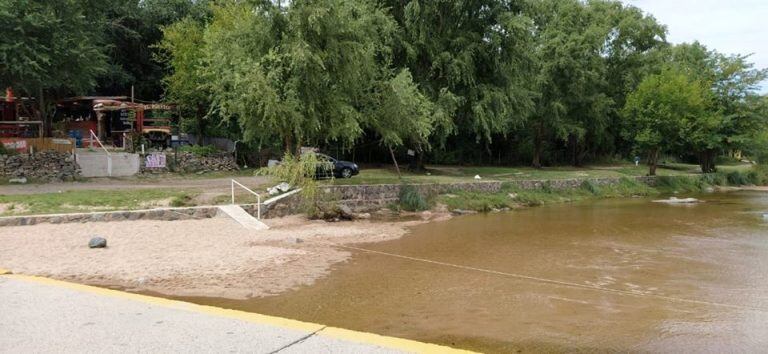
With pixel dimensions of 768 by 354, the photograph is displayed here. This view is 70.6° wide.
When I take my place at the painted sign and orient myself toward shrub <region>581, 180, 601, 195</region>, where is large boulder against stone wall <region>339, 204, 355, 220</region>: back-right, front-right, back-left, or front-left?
front-right

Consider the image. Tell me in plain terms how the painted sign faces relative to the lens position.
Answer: facing the viewer

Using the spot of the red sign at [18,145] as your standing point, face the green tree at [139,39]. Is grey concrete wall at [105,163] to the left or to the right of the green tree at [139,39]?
right

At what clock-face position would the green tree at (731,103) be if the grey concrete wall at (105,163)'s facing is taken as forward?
The green tree is roughly at 9 o'clock from the grey concrete wall.

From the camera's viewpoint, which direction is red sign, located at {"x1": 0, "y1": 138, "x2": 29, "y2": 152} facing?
toward the camera

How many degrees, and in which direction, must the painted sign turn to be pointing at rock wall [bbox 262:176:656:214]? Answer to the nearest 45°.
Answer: approximately 45° to its left

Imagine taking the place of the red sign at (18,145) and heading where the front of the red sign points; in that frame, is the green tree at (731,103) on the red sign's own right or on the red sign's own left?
on the red sign's own left

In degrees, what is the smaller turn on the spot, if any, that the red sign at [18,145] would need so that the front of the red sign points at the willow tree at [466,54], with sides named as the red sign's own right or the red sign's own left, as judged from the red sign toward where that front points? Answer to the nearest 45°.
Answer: approximately 90° to the red sign's own left

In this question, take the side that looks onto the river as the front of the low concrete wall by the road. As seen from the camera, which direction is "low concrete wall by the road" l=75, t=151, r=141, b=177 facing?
toward the camera

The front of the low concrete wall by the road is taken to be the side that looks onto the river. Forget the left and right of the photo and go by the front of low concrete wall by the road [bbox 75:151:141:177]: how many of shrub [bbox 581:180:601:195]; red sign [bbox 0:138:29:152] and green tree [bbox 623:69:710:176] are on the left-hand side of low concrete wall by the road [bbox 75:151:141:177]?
2

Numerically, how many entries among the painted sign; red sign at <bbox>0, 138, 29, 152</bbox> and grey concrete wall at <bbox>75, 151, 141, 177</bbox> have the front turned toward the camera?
3

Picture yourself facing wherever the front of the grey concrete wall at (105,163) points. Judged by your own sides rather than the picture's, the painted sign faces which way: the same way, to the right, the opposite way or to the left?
the same way

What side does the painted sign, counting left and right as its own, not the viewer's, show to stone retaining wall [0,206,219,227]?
front

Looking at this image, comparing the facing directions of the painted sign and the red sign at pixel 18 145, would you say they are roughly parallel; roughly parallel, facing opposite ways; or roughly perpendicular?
roughly parallel

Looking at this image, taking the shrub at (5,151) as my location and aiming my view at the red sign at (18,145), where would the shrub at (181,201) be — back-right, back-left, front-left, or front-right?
back-right
